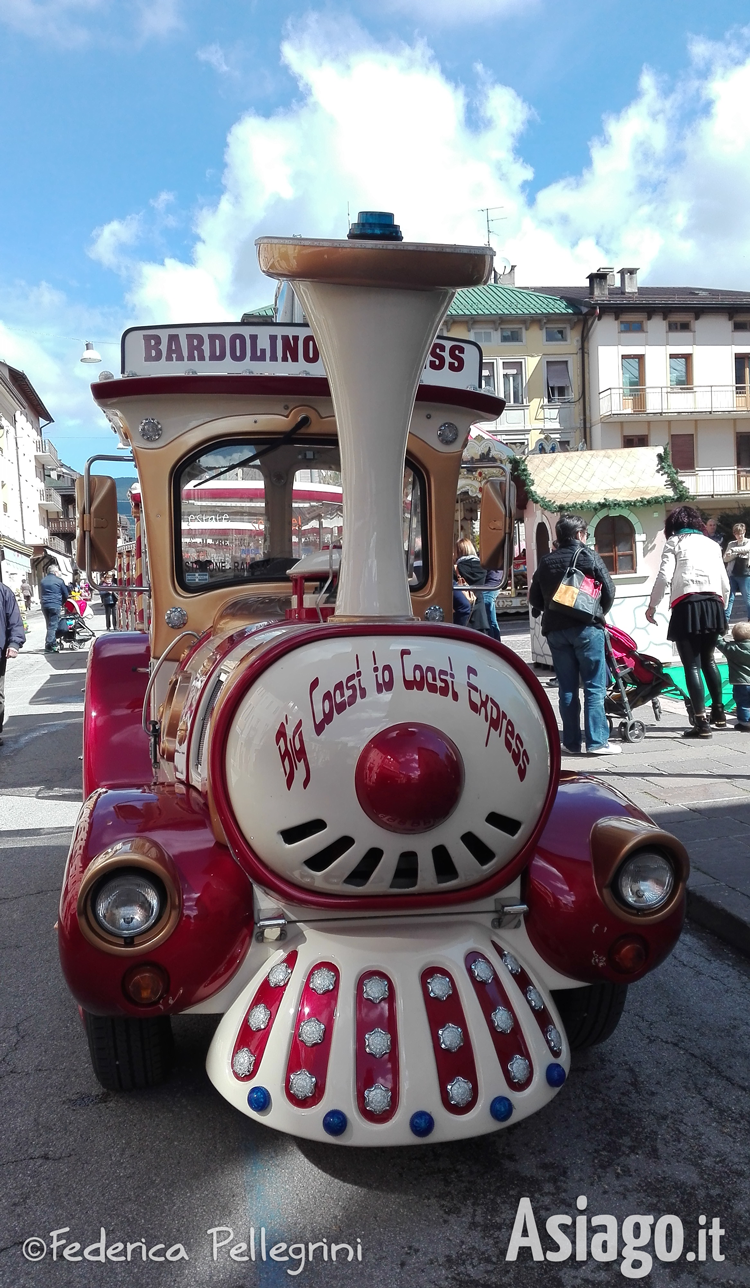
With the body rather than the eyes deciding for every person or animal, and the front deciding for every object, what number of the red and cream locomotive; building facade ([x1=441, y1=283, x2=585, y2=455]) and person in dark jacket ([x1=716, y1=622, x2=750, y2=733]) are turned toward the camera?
2

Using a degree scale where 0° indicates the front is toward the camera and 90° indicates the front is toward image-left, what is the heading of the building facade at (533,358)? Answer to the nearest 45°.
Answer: approximately 0°

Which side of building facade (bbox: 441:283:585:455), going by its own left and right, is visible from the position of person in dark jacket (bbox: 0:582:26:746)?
front

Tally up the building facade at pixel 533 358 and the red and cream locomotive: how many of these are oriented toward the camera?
2

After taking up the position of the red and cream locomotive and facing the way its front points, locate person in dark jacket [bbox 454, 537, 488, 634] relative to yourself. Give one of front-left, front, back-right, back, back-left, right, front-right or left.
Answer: back

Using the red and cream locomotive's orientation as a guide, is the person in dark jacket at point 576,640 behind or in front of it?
behind
